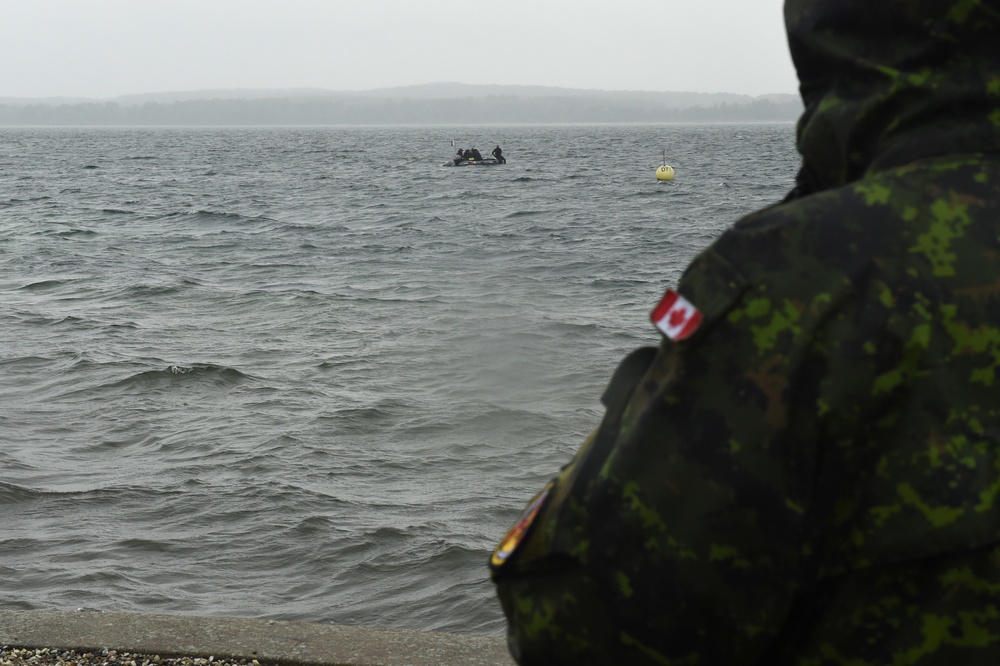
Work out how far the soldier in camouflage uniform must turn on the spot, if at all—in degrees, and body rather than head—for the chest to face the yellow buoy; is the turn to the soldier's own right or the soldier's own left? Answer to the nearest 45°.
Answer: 0° — they already face it

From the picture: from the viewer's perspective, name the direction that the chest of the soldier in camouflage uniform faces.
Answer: away from the camera
